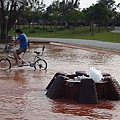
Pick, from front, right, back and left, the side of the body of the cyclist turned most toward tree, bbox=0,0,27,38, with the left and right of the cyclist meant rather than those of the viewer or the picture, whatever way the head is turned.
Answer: right

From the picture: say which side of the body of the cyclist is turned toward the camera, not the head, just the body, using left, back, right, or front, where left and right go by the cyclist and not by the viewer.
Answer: left
